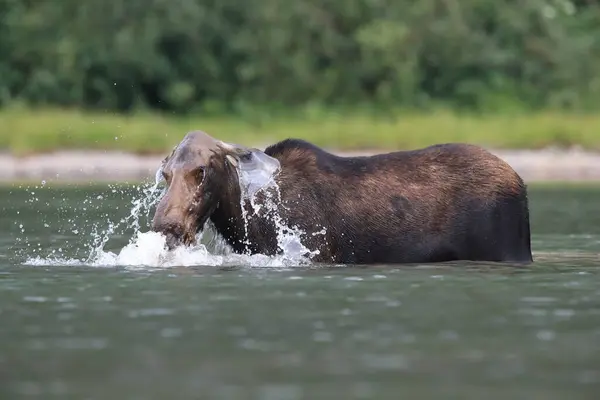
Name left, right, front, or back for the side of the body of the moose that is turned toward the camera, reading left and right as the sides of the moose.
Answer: left

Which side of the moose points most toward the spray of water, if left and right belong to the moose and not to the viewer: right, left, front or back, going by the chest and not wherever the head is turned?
front
